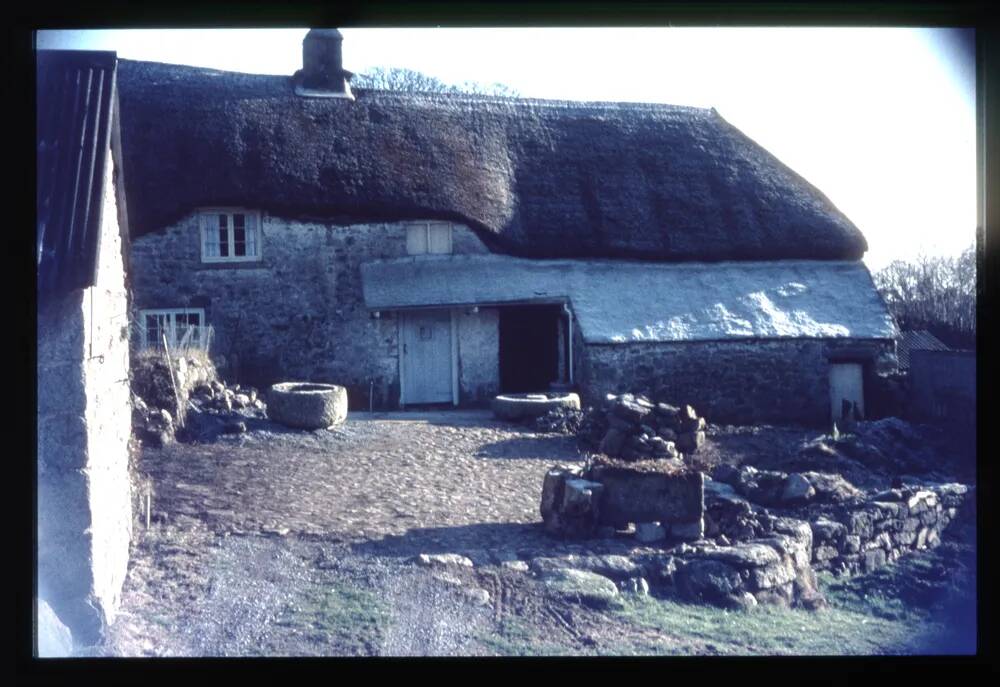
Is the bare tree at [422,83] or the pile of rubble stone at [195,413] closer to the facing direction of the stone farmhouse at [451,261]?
the pile of rubble stone

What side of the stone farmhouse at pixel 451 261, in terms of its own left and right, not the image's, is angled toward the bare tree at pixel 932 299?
left

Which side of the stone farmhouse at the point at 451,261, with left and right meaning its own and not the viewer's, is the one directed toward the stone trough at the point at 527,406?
front

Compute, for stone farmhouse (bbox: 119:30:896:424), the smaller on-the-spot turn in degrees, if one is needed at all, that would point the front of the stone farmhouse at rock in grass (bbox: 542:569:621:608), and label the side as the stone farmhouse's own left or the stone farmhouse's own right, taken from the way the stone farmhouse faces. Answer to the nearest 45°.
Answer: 0° — it already faces it

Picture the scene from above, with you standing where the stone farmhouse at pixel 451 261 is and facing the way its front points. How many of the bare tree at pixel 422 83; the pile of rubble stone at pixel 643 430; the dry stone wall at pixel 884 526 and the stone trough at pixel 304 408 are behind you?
1

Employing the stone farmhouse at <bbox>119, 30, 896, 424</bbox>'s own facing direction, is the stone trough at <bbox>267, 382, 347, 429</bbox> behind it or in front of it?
in front

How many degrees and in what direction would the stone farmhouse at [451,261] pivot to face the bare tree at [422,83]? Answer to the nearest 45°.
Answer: approximately 180°

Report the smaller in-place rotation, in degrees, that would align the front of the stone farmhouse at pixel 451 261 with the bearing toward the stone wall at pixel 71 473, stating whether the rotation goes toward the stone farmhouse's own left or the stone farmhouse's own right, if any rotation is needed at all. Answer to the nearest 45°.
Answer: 0° — it already faces it

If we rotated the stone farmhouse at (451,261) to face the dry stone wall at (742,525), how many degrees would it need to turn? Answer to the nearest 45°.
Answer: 0° — it already faces it

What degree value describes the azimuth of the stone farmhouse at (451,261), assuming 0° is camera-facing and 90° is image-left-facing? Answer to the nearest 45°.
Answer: approximately 0°
